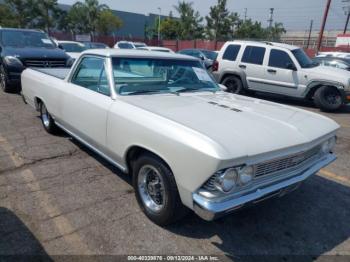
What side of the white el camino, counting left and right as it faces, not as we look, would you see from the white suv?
left

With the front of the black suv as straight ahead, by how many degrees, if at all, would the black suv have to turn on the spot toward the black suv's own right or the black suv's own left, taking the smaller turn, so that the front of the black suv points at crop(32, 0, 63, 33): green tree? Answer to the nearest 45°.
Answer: approximately 135° to the black suv's own left

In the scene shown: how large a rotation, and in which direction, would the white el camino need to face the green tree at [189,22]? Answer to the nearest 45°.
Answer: approximately 135° to its left

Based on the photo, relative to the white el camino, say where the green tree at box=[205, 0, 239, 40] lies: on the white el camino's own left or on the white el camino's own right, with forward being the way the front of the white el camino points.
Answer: on the white el camino's own left

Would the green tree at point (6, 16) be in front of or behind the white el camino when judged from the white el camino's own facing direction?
behind

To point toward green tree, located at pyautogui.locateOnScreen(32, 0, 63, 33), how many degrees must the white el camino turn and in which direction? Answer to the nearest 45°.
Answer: approximately 180°

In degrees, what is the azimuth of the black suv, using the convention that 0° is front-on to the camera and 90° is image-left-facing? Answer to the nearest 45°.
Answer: approximately 315°

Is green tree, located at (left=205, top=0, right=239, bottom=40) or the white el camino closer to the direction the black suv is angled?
the white el camino
